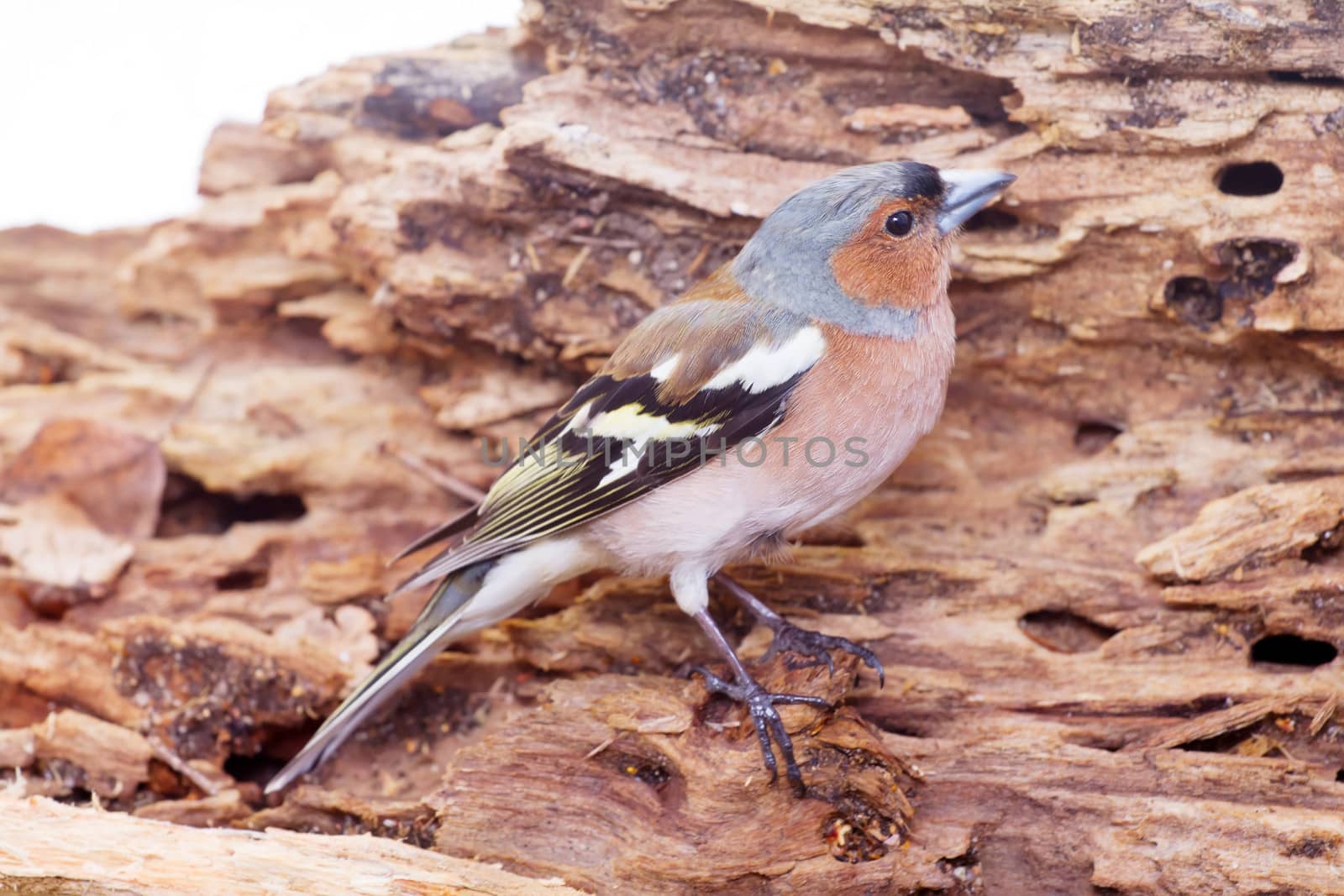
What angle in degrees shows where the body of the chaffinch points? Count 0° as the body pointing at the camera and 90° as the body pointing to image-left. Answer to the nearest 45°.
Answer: approximately 270°
